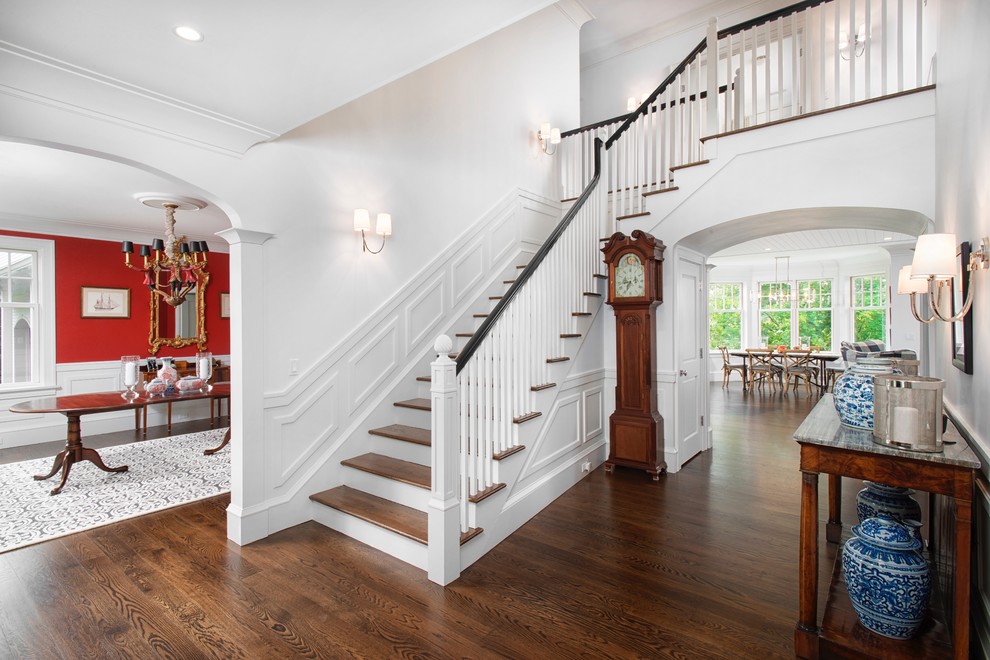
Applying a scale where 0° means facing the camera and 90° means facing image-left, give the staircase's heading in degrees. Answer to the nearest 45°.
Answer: approximately 45°

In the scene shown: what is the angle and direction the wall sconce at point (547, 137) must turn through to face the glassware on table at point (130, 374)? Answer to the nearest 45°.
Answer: approximately 135° to its right

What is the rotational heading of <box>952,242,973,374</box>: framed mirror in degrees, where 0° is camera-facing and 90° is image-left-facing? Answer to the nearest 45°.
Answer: approximately 90°

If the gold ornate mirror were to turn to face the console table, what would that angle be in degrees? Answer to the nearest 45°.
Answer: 0° — it already faces it

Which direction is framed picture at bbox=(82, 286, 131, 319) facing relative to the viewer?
toward the camera

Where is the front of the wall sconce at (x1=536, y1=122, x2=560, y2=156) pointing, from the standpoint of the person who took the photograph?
facing the viewer and to the right of the viewer

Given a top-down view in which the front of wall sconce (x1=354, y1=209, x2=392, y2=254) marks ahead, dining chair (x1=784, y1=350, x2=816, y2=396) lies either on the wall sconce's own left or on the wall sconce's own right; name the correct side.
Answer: on the wall sconce's own left

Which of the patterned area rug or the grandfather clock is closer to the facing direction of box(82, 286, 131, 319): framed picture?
the patterned area rug

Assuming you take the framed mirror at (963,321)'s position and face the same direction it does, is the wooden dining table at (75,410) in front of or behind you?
in front

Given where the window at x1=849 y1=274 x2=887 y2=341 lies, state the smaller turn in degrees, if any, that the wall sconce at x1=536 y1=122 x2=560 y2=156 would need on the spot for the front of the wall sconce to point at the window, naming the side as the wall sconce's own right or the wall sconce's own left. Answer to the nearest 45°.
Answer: approximately 90° to the wall sconce's own left

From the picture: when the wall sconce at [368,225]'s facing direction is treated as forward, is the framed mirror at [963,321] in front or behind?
in front

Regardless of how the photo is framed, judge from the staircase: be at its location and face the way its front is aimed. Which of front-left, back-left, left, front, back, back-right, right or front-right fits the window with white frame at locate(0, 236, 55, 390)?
front-right

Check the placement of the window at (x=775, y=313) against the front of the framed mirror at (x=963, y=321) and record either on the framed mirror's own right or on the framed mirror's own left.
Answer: on the framed mirror's own right
